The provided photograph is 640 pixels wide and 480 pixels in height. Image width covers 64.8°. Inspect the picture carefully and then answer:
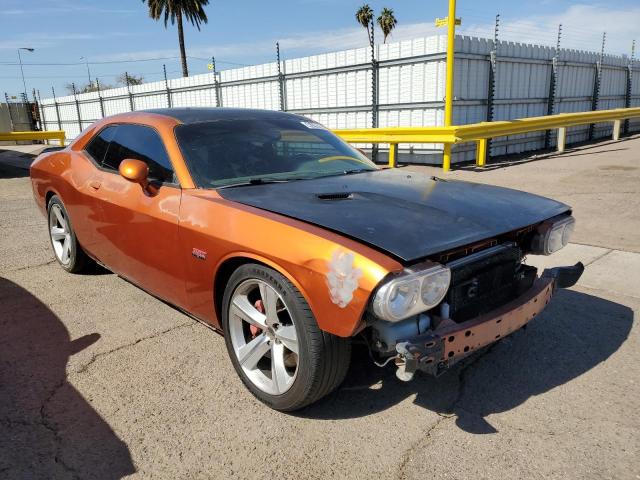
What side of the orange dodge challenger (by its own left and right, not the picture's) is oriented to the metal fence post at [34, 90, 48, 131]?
back

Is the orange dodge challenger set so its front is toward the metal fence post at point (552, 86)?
no

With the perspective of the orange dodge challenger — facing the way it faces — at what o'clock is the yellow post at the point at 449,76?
The yellow post is roughly at 8 o'clock from the orange dodge challenger.

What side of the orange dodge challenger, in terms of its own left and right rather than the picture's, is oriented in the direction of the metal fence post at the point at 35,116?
back

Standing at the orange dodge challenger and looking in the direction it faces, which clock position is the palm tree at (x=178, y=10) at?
The palm tree is roughly at 7 o'clock from the orange dodge challenger.

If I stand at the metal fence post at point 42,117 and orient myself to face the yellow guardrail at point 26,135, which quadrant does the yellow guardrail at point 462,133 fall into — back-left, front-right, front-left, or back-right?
front-left

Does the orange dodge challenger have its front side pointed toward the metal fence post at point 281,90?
no

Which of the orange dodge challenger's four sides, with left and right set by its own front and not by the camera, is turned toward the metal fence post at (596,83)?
left

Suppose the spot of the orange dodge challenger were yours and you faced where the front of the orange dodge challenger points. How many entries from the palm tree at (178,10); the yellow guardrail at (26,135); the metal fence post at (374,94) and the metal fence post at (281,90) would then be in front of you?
0

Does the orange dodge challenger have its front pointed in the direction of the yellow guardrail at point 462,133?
no

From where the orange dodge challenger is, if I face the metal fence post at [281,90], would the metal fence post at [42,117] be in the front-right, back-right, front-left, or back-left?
front-left

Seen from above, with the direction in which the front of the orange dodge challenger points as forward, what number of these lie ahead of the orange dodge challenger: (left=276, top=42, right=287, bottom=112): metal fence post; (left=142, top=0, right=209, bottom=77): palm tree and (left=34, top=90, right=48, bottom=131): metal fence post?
0

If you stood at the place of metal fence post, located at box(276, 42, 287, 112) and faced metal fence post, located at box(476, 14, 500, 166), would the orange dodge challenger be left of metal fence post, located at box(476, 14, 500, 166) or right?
right
